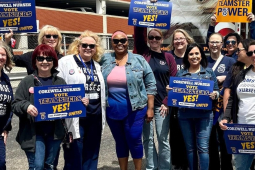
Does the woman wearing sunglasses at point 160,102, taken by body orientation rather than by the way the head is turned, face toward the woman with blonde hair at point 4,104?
no

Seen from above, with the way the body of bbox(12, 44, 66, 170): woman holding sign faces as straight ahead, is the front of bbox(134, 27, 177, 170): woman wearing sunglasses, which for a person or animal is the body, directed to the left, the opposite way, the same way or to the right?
the same way

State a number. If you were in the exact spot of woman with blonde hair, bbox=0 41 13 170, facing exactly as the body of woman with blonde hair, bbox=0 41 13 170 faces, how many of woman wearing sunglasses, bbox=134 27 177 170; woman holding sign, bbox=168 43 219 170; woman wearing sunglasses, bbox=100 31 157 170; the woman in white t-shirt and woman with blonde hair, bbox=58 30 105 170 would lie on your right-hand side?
0

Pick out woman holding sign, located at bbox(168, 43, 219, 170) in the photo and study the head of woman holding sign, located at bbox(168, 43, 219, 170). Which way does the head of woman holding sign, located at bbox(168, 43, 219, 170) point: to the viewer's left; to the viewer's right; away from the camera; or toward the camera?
toward the camera

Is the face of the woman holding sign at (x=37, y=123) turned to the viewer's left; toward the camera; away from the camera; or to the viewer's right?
toward the camera

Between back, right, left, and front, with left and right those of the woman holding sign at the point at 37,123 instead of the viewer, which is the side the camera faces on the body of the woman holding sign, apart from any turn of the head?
front

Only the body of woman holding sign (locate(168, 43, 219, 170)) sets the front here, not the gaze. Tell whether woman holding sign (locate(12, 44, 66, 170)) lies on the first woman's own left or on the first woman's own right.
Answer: on the first woman's own right

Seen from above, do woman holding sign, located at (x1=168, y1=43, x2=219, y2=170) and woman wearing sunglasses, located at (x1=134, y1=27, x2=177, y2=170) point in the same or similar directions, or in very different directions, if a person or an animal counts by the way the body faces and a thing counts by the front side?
same or similar directions

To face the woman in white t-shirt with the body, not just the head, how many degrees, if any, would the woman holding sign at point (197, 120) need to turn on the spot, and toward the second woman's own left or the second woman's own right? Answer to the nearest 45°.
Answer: approximately 45° to the second woman's own left

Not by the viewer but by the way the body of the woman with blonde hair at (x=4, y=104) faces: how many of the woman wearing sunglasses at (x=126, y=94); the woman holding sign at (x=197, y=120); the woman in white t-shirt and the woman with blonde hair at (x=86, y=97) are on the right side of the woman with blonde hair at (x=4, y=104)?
0

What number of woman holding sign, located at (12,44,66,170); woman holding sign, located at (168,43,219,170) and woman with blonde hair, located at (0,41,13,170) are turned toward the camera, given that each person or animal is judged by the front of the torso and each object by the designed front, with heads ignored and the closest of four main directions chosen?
3

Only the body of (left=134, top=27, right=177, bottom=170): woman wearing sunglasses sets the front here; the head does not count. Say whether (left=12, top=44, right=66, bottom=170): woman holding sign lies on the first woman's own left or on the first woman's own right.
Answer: on the first woman's own right

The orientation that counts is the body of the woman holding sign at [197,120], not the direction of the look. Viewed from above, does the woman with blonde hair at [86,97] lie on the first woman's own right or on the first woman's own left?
on the first woman's own right

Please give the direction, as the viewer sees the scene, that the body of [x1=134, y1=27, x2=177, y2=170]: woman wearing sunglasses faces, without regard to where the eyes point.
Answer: toward the camera

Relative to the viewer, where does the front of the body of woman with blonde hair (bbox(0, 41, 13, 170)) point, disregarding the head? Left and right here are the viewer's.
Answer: facing the viewer

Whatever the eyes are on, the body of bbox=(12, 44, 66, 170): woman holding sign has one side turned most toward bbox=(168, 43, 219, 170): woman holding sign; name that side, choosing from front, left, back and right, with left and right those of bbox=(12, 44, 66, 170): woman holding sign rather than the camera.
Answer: left

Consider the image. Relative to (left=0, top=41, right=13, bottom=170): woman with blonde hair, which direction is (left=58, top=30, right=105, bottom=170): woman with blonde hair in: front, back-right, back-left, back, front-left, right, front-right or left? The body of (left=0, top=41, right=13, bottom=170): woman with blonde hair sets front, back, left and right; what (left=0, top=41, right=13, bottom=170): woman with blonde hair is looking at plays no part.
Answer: left

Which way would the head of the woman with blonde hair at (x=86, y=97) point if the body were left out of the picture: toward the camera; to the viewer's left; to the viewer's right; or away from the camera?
toward the camera

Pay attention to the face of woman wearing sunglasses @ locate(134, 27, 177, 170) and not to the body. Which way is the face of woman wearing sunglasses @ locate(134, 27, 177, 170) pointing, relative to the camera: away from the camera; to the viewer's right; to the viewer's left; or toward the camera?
toward the camera

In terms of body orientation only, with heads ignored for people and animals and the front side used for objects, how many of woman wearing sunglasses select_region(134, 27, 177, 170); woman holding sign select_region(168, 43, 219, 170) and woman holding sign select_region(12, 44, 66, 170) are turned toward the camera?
3
